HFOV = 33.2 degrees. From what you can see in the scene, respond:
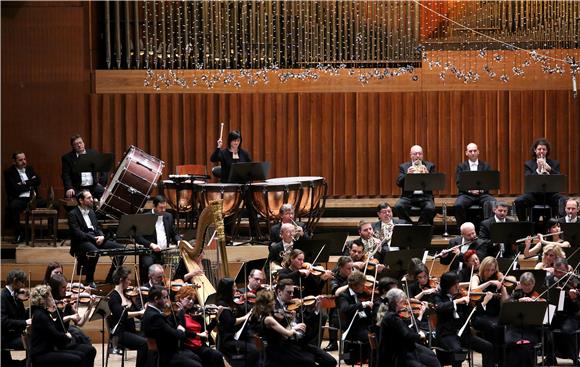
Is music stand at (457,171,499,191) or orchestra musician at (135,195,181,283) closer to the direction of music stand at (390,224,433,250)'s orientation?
the music stand

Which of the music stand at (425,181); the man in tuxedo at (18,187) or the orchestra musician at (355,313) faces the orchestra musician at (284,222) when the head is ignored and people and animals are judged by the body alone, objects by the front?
the man in tuxedo

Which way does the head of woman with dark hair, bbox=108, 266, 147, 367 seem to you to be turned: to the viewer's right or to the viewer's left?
to the viewer's right

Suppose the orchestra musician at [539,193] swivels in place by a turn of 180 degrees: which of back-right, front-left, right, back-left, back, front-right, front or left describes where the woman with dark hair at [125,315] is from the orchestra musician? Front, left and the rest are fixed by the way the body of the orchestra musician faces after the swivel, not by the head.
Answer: back-left

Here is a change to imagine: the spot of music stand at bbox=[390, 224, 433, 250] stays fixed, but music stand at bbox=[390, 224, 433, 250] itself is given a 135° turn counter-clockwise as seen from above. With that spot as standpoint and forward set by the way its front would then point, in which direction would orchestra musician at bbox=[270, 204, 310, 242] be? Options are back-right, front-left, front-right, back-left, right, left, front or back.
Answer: front-right

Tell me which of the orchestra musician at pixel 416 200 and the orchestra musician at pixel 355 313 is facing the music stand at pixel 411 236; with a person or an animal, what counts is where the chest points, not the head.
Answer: the orchestra musician at pixel 416 200

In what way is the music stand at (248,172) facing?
away from the camera

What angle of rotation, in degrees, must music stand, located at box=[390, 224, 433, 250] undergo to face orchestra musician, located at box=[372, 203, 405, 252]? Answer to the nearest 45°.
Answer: approximately 45° to its left

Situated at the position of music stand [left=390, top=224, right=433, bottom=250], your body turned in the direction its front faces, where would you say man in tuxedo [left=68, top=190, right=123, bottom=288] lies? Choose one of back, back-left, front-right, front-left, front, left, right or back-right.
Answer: left

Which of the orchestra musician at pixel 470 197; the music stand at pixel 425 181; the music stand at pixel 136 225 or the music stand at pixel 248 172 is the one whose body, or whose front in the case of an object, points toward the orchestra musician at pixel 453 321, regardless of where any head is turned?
the orchestra musician at pixel 470 197

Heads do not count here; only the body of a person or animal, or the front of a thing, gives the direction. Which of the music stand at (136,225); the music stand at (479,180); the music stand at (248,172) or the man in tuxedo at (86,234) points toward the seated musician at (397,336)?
the man in tuxedo

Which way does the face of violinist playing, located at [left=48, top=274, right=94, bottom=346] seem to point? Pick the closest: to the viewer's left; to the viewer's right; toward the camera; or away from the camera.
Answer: to the viewer's right

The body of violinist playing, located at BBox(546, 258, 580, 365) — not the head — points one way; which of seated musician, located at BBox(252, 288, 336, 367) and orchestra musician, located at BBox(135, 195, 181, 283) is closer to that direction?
the seated musician

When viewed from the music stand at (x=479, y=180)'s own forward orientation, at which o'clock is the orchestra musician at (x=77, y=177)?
The orchestra musician is roughly at 9 o'clock from the music stand.

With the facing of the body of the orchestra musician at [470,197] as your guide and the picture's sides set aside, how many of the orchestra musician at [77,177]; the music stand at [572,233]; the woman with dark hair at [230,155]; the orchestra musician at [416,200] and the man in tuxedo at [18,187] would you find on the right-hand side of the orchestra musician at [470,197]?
4

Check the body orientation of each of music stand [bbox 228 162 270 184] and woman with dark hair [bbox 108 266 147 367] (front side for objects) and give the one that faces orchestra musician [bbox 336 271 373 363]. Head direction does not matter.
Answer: the woman with dark hair

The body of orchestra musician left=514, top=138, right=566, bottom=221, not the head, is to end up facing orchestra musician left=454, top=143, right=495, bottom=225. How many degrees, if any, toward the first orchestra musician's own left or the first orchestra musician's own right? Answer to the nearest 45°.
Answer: approximately 90° to the first orchestra musician's own right

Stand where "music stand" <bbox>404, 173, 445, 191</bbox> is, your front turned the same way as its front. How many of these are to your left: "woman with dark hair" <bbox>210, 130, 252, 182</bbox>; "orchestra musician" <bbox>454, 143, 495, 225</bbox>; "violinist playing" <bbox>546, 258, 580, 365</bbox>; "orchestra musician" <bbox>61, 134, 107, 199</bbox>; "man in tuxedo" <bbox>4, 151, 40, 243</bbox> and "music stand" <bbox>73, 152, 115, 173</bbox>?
4

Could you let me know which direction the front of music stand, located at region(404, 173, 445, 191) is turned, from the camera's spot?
facing away from the viewer
